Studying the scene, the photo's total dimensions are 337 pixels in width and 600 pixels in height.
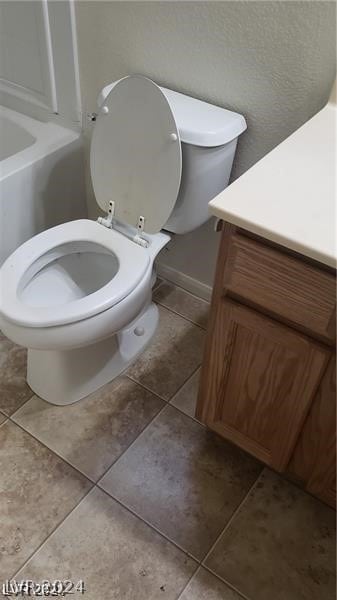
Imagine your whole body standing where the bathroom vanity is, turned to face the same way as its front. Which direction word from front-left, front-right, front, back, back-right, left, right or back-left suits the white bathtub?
right

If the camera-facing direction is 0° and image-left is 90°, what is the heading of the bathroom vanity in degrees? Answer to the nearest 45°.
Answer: approximately 45°

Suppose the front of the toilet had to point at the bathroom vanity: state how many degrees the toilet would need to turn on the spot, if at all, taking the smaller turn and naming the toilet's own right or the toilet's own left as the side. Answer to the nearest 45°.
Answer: approximately 90° to the toilet's own left

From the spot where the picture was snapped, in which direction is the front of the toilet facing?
facing the viewer and to the left of the viewer

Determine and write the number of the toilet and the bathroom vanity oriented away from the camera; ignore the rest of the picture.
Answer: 0
